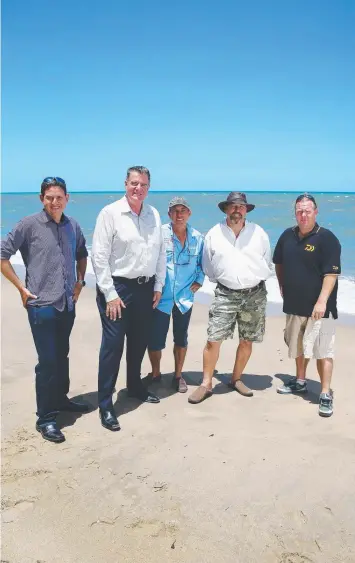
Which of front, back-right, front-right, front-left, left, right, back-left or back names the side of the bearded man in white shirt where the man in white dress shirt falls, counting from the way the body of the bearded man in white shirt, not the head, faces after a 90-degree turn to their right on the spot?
front-left

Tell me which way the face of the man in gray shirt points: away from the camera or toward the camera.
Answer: toward the camera

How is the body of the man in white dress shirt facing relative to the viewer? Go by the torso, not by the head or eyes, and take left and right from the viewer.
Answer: facing the viewer and to the right of the viewer

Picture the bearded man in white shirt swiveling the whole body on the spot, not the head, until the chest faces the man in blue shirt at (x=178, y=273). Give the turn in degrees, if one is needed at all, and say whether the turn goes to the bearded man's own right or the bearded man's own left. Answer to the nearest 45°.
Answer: approximately 90° to the bearded man's own right

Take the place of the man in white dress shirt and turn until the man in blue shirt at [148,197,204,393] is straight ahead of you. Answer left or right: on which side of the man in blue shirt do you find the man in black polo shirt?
right

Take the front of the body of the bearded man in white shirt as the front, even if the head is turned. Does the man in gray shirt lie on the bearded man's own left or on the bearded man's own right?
on the bearded man's own right

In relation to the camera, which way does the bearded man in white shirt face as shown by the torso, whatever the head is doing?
toward the camera

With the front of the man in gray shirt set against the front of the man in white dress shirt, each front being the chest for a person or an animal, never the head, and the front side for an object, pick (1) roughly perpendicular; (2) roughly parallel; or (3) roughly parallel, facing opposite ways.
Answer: roughly parallel

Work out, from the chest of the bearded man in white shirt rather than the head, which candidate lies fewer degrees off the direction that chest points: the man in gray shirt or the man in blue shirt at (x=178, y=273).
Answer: the man in gray shirt

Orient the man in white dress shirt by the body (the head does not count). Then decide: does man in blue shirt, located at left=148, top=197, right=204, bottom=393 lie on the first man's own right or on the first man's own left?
on the first man's own left

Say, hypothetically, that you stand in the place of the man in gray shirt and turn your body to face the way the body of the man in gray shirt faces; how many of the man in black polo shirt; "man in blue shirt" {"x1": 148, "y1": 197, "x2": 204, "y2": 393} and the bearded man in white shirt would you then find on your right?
0

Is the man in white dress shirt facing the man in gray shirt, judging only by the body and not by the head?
no

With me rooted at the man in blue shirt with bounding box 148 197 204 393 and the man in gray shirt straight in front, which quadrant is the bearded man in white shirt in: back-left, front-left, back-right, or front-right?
back-left

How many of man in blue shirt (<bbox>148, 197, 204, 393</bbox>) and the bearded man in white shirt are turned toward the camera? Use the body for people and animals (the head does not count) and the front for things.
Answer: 2

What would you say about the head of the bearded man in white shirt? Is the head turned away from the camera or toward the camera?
toward the camera

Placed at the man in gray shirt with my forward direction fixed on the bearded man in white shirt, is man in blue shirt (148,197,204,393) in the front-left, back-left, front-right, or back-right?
front-left
